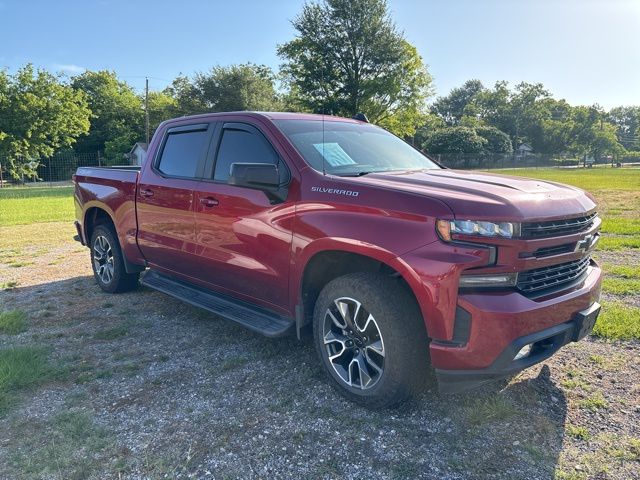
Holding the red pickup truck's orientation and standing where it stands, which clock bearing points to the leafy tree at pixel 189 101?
The leafy tree is roughly at 7 o'clock from the red pickup truck.

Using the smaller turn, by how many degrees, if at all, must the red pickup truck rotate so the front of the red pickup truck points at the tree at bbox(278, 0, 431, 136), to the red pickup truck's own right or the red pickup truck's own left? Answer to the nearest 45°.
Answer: approximately 135° to the red pickup truck's own left

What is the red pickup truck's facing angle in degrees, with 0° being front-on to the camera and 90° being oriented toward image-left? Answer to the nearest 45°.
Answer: approximately 315°

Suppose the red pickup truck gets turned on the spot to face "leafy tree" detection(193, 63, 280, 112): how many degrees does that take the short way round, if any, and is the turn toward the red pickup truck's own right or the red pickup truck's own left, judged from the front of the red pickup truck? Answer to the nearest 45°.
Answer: approximately 135° to the red pickup truck's own left

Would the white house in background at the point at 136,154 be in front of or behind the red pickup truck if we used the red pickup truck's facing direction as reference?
behind

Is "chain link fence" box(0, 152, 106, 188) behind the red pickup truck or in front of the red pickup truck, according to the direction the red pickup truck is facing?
behind
